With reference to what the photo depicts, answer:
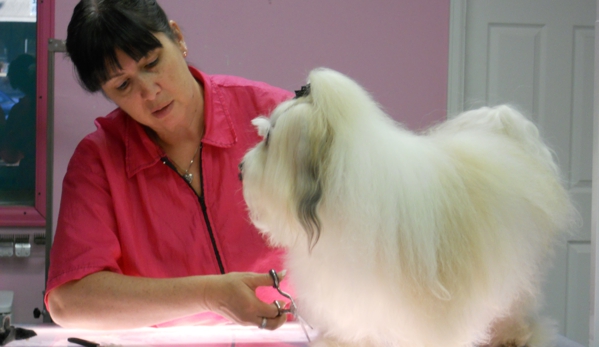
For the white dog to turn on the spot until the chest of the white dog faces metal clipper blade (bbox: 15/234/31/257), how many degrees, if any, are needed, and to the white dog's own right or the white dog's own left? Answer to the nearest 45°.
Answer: approximately 45° to the white dog's own right

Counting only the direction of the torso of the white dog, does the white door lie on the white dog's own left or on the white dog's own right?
on the white dog's own right

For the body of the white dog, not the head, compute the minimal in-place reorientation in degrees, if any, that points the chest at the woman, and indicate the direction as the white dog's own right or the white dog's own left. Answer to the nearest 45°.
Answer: approximately 45° to the white dog's own right

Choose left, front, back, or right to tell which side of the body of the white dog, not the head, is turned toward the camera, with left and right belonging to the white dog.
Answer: left

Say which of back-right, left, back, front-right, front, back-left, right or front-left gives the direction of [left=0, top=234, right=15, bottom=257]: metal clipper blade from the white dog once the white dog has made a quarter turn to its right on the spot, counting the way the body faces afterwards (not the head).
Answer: front-left
